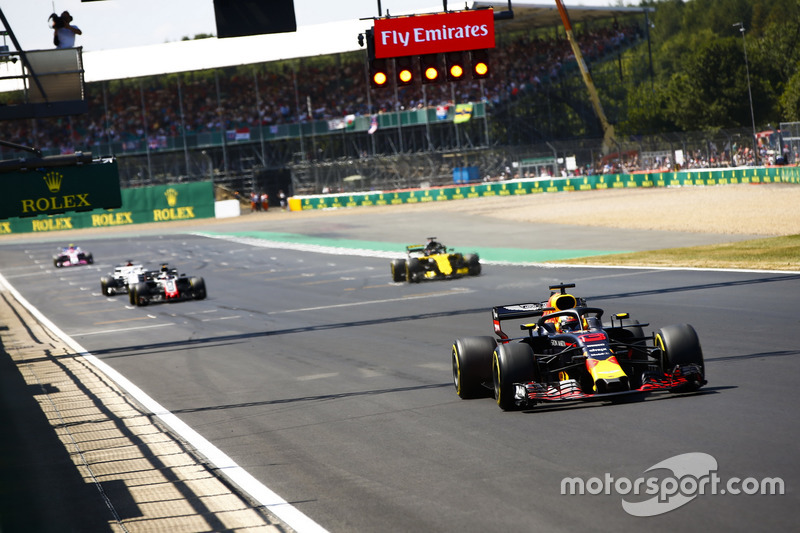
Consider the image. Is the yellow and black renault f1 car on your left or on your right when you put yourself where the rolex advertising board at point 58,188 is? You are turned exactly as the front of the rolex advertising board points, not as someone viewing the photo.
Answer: on your left

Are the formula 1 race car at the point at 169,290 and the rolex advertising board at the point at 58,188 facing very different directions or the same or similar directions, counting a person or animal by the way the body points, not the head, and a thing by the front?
same or similar directions

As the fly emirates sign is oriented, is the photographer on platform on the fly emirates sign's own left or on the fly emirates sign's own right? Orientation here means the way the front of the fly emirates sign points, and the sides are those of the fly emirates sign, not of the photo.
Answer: on the fly emirates sign's own right

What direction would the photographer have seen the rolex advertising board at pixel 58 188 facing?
facing the viewer

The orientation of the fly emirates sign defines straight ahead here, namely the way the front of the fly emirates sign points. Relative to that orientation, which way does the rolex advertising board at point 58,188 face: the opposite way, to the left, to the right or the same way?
the same way

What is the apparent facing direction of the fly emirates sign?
toward the camera

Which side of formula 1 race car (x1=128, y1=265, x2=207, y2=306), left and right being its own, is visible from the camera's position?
front

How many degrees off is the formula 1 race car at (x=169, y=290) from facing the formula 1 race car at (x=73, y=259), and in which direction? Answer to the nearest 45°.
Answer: approximately 180°

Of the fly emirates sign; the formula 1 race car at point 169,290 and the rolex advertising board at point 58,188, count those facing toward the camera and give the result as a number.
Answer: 3

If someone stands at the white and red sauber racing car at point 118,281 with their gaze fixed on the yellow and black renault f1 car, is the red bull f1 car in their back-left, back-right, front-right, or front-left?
front-right

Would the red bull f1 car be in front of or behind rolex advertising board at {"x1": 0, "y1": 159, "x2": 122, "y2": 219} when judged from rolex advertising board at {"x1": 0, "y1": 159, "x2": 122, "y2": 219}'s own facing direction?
in front

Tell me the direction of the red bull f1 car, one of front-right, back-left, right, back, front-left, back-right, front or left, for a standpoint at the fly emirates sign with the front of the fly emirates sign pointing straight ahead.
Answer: front
